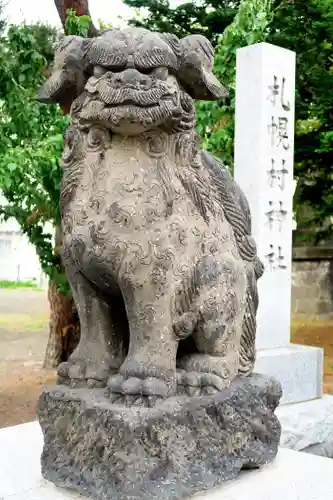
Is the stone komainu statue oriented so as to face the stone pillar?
no

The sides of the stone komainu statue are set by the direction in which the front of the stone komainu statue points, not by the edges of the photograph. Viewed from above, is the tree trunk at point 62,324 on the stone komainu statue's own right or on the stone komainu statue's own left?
on the stone komainu statue's own right

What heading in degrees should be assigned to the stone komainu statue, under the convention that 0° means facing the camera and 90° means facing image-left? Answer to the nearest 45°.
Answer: approximately 45°
